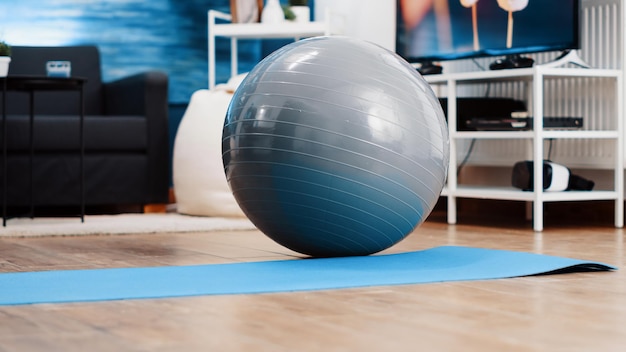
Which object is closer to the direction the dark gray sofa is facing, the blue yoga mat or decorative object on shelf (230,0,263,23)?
the blue yoga mat

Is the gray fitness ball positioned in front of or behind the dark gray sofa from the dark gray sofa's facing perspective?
in front

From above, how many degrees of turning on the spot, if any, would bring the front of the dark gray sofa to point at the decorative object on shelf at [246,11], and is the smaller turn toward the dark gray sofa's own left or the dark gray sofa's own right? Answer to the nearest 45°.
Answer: approximately 135° to the dark gray sofa's own left

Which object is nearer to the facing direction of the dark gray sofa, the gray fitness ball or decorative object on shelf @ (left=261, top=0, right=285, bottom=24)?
the gray fitness ball

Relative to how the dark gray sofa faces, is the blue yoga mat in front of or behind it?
in front

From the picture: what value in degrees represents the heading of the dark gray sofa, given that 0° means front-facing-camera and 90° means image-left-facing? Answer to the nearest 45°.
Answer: approximately 0°

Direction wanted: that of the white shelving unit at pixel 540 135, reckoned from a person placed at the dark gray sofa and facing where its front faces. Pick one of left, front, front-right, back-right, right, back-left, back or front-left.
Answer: front-left

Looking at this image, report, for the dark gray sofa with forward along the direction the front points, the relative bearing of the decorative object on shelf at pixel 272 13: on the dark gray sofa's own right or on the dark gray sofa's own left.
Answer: on the dark gray sofa's own left

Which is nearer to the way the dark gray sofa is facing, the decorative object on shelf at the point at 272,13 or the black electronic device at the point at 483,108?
the black electronic device

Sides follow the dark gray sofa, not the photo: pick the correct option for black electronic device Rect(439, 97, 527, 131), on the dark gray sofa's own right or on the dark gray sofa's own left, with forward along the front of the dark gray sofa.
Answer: on the dark gray sofa's own left
